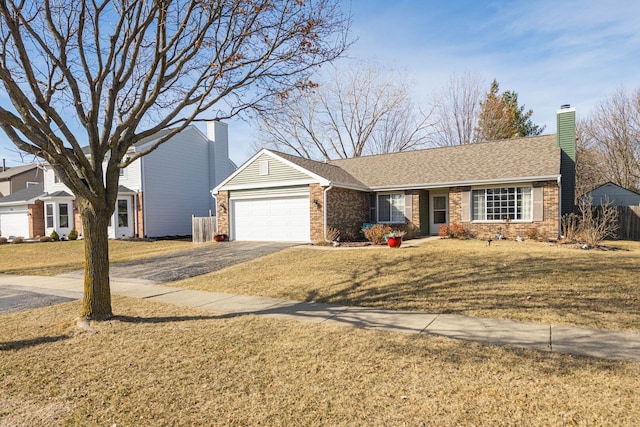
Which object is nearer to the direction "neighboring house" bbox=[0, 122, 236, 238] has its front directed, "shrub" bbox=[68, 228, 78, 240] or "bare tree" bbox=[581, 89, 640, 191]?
the shrub

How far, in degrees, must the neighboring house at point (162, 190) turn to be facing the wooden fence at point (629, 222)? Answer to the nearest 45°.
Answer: approximately 90° to its left

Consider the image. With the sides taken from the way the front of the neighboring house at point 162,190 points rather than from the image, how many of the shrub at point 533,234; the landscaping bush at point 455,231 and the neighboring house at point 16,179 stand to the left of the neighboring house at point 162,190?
2

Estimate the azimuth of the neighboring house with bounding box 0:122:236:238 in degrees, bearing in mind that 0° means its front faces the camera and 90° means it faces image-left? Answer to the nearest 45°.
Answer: approximately 45°

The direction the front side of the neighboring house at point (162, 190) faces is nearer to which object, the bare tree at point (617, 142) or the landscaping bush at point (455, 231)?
the landscaping bush

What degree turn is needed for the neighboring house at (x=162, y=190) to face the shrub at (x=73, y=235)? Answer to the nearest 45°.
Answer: approximately 45° to its right

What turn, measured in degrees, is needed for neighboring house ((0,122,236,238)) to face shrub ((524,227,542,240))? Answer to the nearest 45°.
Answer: approximately 90° to its left

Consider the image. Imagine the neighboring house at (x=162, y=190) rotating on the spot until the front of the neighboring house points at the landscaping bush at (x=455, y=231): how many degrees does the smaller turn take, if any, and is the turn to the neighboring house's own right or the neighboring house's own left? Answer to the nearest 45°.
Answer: approximately 90° to the neighboring house's own left

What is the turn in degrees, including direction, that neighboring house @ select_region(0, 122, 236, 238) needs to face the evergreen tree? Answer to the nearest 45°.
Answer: approximately 135° to its left

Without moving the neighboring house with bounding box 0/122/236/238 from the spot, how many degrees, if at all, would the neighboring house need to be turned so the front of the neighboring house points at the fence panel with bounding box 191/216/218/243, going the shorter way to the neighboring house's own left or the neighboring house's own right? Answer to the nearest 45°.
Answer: approximately 45° to the neighboring house's own left
